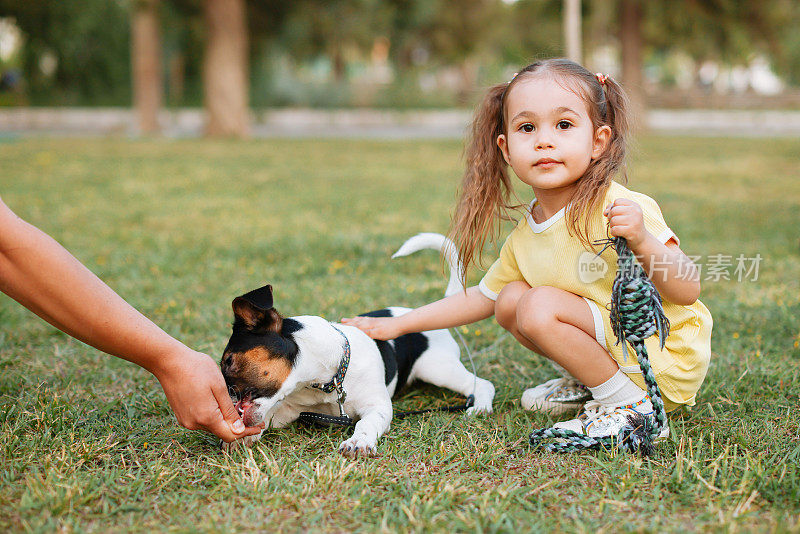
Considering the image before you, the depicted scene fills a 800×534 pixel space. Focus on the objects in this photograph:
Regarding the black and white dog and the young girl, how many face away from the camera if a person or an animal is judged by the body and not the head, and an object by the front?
0

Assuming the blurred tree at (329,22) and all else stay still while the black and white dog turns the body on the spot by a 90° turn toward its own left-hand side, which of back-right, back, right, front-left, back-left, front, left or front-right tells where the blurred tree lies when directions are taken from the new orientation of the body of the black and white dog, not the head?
back-left

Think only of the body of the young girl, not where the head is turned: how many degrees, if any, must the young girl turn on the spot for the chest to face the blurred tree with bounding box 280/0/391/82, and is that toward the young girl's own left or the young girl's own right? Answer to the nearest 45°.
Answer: approximately 135° to the young girl's own right

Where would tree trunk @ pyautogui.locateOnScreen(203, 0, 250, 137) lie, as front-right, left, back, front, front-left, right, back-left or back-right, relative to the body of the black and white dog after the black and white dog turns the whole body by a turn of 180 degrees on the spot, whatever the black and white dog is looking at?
front-left

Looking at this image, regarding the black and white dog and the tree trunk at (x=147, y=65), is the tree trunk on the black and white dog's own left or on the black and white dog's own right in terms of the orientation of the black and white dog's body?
on the black and white dog's own right

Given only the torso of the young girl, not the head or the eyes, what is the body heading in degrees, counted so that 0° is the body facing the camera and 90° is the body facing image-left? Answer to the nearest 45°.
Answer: approximately 45°

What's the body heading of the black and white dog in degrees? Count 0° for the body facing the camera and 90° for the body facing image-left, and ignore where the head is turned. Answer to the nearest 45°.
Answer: approximately 45°
